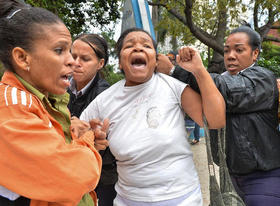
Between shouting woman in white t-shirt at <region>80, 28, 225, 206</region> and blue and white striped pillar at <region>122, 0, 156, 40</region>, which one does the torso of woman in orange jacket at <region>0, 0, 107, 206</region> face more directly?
the shouting woman in white t-shirt

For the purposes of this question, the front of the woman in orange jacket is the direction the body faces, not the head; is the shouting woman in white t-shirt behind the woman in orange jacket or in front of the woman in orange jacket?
in front

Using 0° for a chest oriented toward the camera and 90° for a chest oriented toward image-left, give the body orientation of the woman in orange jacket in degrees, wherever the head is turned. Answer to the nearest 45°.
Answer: approximately 270°

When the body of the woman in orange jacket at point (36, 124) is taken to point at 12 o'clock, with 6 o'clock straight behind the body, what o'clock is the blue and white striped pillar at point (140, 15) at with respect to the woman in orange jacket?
The blue and white striped pillar is roughly at 10 o'clock from the woman in orange jacket.

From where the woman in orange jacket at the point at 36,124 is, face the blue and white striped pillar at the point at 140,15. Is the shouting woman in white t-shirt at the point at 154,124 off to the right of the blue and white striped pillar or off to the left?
right
